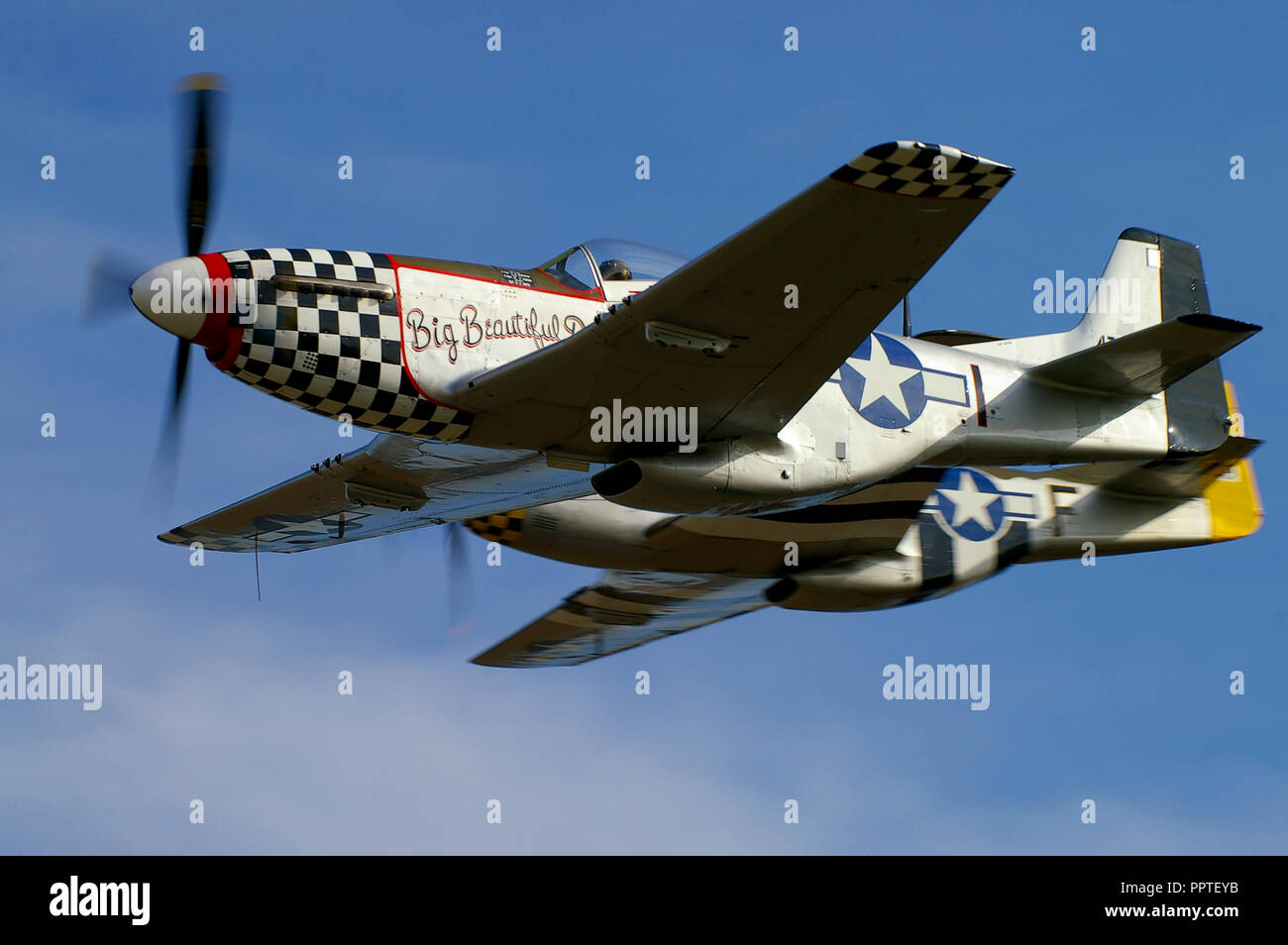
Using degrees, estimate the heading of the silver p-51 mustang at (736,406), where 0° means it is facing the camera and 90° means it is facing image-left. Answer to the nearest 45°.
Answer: approximately 45°
